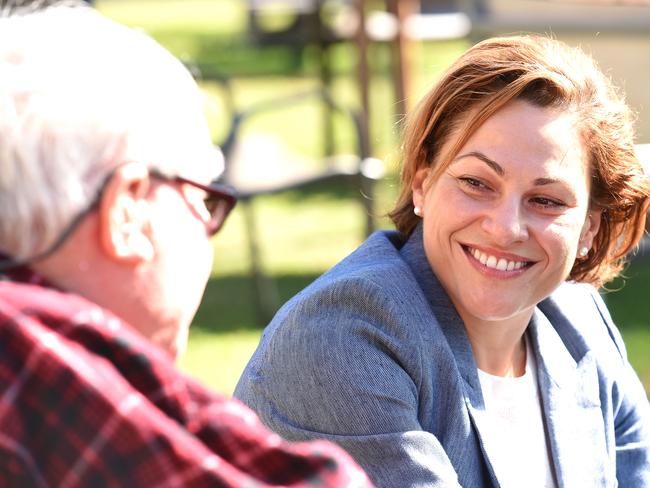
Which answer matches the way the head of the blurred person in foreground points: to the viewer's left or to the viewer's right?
to the viewer's right

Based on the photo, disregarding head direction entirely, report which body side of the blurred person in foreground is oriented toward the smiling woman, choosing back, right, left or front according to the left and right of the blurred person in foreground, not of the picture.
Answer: front

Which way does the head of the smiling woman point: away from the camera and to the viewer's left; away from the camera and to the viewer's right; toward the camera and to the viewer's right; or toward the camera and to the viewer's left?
toward the camera and to the viewer's left

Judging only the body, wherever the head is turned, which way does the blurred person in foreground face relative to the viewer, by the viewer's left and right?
facing away from the viewer and to the right of the viewer
